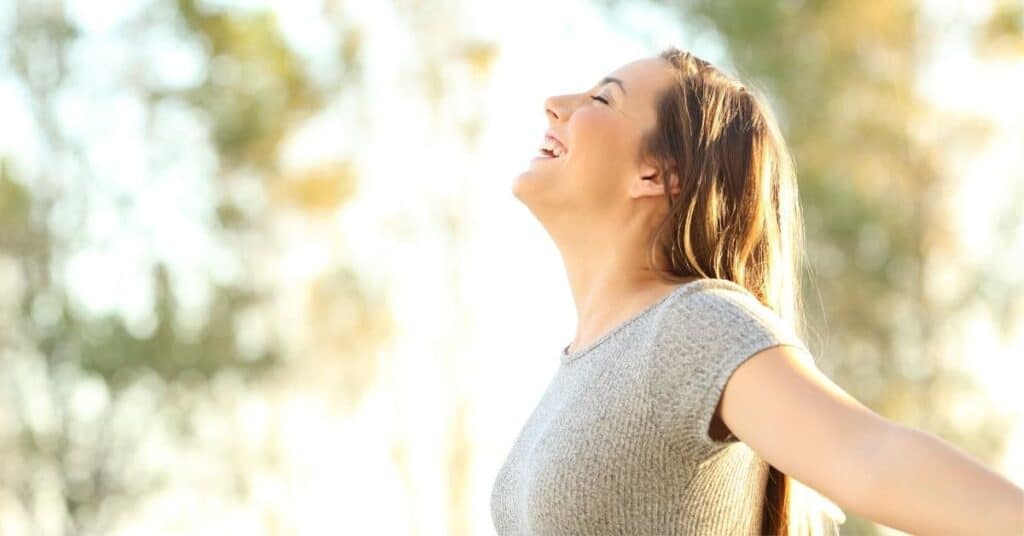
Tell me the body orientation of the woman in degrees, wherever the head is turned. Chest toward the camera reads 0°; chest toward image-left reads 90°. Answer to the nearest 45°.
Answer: approximately 90°

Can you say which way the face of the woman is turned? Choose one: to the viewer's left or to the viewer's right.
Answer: to the viewer's left
